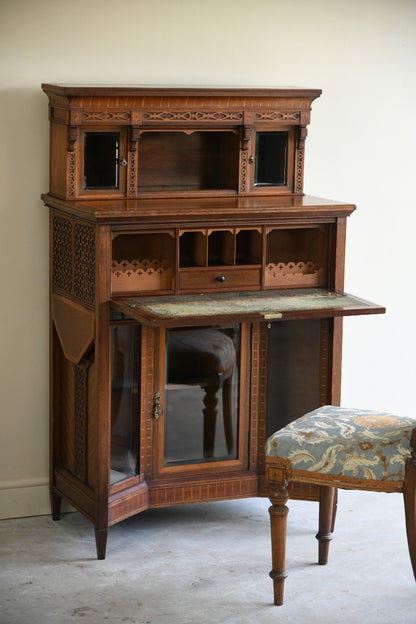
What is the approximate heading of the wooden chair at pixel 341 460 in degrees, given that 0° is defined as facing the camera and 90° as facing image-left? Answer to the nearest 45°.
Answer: approximately 90°

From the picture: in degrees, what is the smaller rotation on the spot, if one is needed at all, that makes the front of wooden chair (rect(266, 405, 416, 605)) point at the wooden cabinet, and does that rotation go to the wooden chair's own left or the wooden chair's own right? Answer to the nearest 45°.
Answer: approximately 45° to the wooden chair's own right

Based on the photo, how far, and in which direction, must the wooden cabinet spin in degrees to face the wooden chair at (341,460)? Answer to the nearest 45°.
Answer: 0° — it already faces it

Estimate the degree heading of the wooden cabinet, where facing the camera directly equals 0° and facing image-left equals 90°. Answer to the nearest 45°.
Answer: approximately 315°

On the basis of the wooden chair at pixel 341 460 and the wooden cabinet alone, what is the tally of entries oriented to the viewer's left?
1
